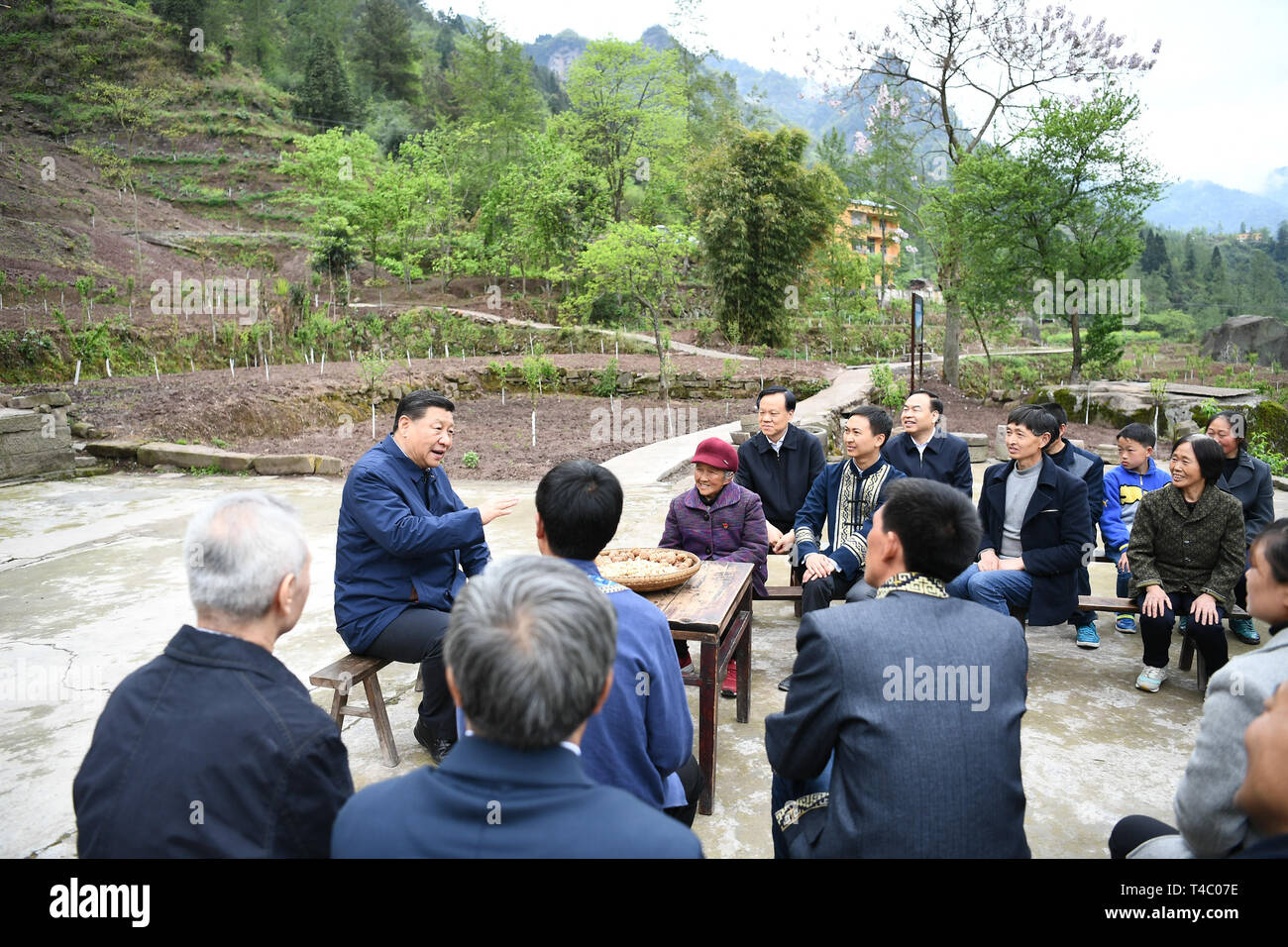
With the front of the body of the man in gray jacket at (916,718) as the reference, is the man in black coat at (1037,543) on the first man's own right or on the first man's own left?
on the first man's own right

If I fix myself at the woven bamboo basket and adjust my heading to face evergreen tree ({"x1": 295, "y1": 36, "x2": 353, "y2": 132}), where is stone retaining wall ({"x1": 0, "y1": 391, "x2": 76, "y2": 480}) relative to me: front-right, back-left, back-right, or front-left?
front-left

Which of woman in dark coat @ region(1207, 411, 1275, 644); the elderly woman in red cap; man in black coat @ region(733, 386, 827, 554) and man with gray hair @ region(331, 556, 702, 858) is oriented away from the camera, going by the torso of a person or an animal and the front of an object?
the man with gray hair

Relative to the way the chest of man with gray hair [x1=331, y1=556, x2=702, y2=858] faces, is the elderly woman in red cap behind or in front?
in front

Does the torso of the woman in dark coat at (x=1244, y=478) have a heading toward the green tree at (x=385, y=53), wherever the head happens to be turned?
no

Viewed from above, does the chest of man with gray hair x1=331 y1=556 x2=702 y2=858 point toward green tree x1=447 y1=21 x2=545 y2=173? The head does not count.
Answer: yes

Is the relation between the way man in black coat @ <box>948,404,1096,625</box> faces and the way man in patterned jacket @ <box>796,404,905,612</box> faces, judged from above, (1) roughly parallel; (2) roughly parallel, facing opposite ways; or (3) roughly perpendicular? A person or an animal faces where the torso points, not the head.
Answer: roughly parallel

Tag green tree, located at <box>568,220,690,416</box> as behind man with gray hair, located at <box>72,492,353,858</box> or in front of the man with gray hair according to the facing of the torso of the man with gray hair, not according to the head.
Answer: in front

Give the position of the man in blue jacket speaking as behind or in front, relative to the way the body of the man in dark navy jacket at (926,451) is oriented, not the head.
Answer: in front

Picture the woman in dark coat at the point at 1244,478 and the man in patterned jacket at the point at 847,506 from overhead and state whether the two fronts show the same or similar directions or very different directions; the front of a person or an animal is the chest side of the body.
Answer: same or similar directions

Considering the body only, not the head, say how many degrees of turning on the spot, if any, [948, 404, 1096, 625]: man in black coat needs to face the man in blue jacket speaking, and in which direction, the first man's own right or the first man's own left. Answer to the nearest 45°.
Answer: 0° — they already face them

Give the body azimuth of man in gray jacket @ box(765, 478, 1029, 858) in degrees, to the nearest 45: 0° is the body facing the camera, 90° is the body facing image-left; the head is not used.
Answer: approximately 135°

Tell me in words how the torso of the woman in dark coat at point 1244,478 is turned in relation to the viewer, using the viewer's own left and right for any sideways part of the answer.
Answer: facing the viewer and to the left of the viewer

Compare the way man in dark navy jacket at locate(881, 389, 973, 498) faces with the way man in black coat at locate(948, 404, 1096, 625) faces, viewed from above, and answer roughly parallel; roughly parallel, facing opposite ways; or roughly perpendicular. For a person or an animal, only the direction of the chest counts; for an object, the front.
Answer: roughly parallel

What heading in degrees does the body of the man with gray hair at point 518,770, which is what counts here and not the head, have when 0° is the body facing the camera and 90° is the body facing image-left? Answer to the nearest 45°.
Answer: approximately 180°

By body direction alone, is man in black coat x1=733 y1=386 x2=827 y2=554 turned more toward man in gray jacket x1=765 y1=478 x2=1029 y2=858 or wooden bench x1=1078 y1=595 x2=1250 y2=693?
the man in gray jacket
